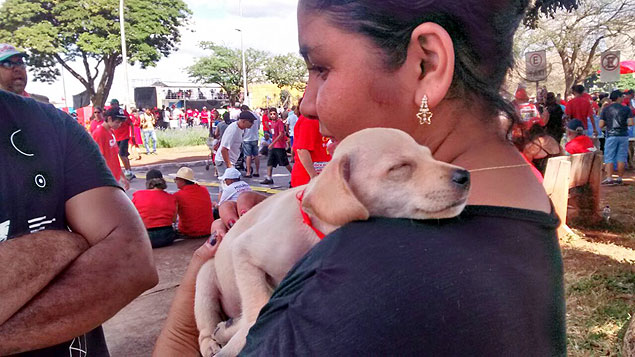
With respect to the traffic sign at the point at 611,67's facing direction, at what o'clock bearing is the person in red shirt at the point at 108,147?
The person in red shirt is roughly at 1 o'clock from the traffic sign.
